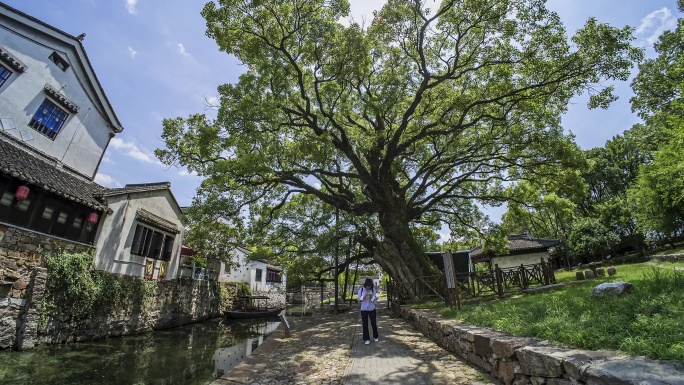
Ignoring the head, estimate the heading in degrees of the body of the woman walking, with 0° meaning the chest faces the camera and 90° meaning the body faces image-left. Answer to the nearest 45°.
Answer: approximately 0°

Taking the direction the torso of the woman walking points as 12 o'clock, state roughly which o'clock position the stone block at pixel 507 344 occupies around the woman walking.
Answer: The stone block is roughly at 11 o'clock from the woman walking.

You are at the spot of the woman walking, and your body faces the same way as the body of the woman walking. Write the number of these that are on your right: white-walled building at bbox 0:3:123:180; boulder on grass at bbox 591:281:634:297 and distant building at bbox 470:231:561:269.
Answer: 1

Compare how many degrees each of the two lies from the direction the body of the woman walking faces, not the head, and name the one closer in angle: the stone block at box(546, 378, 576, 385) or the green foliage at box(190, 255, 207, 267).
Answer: the stone block

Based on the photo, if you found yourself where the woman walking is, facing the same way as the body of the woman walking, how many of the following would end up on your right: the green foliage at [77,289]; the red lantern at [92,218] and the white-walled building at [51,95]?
3

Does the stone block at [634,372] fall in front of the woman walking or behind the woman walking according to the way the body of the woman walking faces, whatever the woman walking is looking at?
in front

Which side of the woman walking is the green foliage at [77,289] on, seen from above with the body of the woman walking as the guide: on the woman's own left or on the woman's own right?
on the woman's own right

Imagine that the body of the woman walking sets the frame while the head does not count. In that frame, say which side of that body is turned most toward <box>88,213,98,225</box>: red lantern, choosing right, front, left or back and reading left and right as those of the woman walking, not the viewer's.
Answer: right

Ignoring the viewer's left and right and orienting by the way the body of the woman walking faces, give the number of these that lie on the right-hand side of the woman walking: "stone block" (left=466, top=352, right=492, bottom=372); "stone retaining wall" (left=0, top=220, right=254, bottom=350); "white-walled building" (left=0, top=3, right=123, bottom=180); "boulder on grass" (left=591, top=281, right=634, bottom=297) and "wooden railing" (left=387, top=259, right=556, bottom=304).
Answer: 2

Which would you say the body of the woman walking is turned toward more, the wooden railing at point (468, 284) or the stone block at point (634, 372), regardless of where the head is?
the stone block

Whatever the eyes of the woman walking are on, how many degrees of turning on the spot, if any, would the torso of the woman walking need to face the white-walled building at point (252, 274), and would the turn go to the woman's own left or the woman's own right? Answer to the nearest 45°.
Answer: approximately 135° to the woman's own right

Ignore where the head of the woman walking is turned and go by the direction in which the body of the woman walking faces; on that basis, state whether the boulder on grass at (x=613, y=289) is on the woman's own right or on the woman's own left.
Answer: on the woman's own left
